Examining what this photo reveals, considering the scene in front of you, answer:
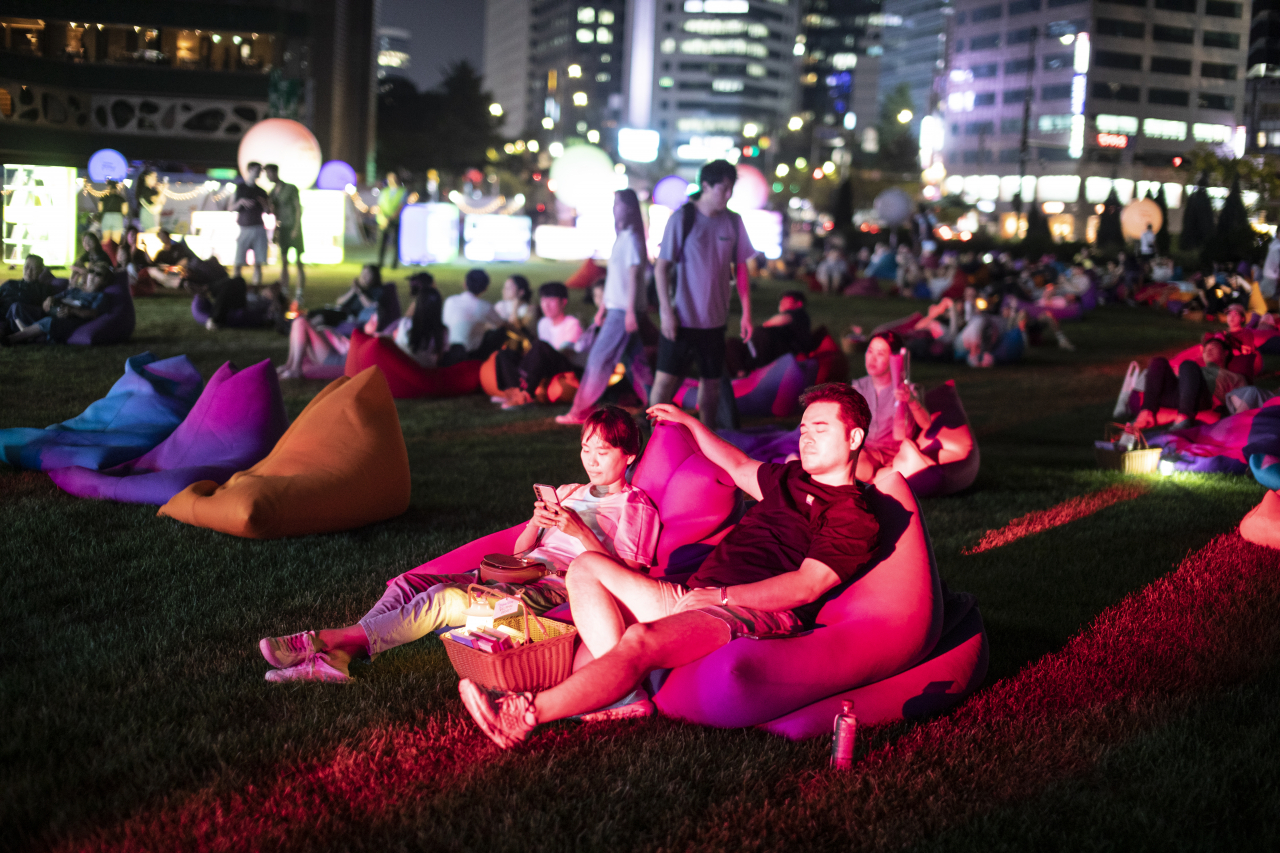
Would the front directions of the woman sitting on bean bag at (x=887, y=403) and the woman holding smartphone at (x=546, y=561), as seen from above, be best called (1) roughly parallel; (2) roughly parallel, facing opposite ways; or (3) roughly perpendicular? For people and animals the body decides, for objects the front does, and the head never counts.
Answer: roughly parallel

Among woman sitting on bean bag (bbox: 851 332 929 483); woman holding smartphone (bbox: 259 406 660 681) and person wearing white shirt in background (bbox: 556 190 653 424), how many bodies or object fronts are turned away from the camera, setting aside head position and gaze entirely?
0

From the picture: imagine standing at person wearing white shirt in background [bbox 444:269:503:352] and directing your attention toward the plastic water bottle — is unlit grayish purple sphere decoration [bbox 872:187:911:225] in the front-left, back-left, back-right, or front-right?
back-left

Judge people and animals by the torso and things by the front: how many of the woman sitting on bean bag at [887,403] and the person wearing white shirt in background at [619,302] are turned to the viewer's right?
0

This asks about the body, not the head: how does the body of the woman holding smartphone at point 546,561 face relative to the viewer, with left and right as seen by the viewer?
facing the viewer and to the left of the viewer

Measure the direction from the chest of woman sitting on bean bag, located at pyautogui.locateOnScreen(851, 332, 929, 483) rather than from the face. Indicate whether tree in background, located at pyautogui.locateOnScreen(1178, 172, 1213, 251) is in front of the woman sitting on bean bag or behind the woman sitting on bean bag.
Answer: behind

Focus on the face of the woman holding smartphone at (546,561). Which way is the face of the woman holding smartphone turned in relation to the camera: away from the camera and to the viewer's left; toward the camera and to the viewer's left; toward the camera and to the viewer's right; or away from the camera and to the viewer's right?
toward the camera and to the viewer's left

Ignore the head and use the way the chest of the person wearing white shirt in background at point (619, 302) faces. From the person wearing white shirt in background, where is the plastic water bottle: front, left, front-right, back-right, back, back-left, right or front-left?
left

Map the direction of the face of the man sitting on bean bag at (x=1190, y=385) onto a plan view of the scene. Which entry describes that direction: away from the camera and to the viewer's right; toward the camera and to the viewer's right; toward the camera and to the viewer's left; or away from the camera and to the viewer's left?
toward the camera and to the viewer's left

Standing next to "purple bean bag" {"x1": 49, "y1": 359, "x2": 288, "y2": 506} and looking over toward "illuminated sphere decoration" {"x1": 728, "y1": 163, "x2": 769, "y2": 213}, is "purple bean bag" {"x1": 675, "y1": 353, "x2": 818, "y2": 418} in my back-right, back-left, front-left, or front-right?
front-right
